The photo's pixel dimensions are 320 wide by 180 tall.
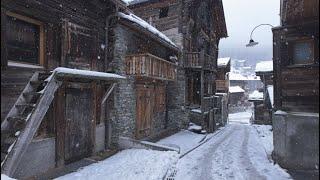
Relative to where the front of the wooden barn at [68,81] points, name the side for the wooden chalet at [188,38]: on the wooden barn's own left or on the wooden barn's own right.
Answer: on the wooden barn's own left

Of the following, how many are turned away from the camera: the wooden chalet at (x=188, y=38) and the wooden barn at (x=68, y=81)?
0

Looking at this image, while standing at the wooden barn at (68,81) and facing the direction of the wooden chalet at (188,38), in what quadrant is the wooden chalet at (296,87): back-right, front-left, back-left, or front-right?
front-right

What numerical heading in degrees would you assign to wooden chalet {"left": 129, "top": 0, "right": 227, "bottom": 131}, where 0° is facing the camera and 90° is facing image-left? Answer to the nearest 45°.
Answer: approximately 315°

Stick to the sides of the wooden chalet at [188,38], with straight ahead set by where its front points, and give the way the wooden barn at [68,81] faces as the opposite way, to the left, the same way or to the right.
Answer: the same way

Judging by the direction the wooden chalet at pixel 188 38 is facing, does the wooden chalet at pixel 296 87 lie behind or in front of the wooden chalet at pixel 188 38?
in front
